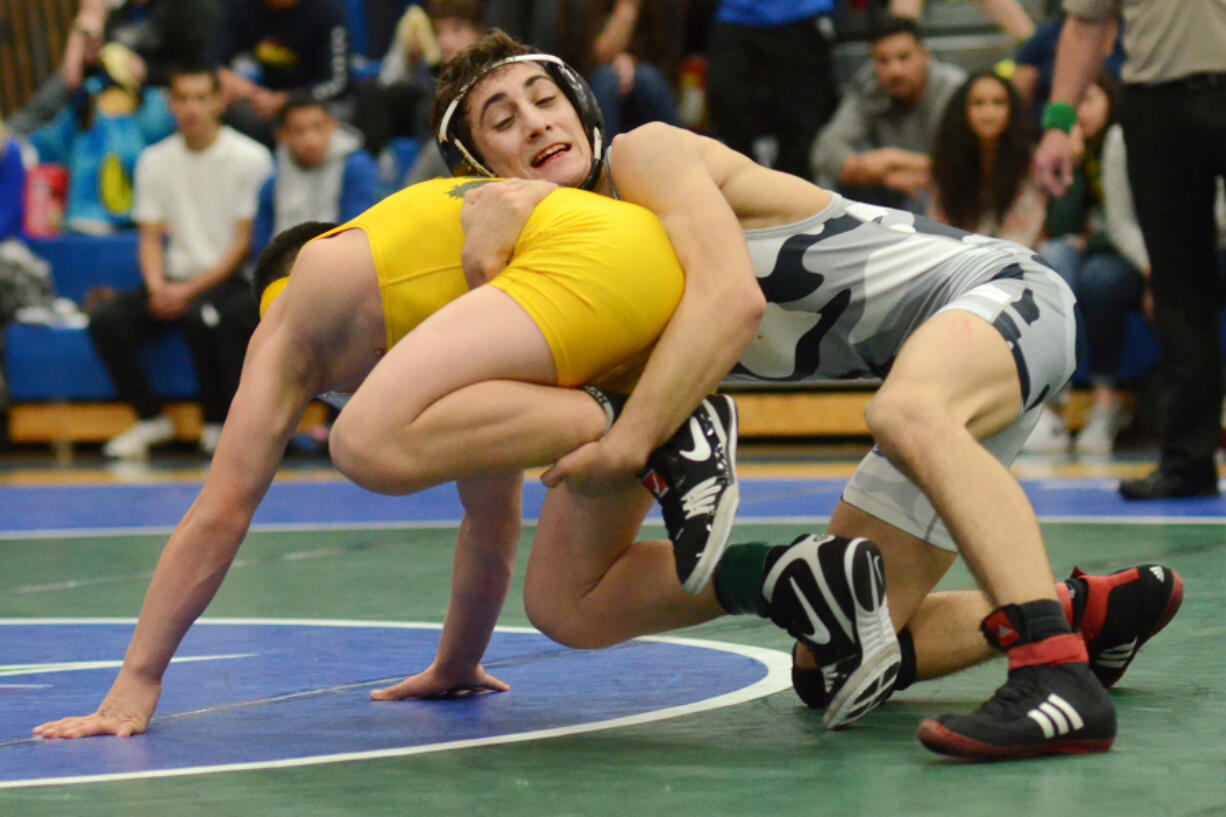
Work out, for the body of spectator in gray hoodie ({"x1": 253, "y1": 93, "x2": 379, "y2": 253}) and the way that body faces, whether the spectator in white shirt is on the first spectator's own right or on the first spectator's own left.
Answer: on the first spectator's own right

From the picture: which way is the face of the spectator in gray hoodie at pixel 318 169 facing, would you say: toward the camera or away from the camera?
toward the camera

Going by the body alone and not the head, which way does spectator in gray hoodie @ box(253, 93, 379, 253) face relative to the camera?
toward the camera

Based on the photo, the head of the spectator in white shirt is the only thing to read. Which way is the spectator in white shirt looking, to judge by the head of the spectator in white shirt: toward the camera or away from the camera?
toward the camera
